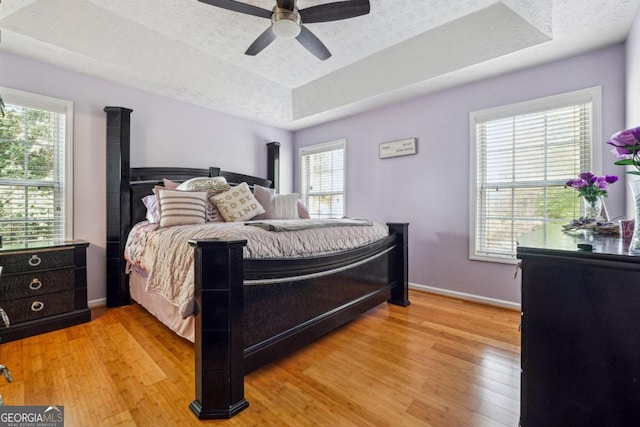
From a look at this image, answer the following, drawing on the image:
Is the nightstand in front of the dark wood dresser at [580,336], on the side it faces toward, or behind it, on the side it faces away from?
in front

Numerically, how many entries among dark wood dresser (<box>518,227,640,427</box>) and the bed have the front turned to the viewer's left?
1

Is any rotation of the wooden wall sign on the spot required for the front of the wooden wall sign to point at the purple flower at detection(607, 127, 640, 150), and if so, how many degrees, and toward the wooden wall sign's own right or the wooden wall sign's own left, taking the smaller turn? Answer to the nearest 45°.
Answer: approximately 45° to the wooden wall sign's own left

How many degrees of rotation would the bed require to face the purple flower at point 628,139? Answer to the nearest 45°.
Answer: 0° — it already faces it

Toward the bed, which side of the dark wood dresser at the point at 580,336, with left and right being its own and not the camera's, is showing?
front

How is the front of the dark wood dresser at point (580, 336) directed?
to the viewer's left

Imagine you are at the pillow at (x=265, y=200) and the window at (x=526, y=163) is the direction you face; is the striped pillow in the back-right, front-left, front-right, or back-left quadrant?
back-right

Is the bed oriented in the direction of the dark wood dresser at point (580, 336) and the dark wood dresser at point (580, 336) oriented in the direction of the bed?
yes

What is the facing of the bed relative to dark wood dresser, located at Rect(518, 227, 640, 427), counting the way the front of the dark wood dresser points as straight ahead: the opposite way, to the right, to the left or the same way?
the opposite way

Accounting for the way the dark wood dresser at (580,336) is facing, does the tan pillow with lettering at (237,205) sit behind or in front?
in front

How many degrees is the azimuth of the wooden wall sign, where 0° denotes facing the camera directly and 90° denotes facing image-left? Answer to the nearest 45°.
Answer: approximately 45°

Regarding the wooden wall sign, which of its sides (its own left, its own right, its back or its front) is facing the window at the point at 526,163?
left

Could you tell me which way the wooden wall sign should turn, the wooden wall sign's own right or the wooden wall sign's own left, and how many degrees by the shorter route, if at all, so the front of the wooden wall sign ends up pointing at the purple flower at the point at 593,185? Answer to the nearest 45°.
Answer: approximately 90° to the wooden wall sign's own left
